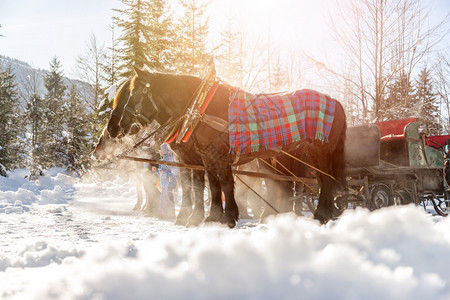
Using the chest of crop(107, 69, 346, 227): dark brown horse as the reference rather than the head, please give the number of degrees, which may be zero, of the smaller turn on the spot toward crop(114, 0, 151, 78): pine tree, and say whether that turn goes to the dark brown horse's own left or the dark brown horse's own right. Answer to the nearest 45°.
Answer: approximately 90° to the dark brown horse's own right

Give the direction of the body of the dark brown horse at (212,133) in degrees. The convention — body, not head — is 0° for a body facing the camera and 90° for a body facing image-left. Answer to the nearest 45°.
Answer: approximately 90°

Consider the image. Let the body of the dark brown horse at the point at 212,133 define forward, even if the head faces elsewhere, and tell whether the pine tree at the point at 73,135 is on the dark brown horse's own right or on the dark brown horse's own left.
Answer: on the dark brown horse's own right

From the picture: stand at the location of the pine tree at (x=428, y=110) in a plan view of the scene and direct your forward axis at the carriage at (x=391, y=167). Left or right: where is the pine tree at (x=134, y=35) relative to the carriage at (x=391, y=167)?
right

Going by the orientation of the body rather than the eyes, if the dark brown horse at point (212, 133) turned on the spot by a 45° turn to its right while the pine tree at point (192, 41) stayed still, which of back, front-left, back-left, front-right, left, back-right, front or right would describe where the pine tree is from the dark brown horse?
front-right

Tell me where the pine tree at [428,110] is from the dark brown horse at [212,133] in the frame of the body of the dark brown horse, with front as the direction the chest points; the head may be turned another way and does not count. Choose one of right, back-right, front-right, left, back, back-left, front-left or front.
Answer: back-right
